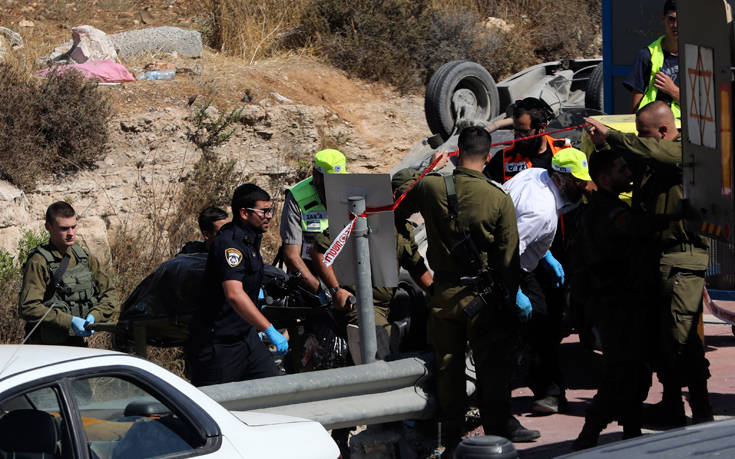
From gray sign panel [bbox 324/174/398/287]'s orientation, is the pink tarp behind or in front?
in front

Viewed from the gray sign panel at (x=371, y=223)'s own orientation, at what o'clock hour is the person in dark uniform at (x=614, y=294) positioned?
The person in dark uniform is roughly at 3 o'clock from the gray sign panel.

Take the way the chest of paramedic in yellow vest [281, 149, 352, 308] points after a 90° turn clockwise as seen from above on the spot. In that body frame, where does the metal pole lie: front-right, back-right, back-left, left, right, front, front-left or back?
front-left

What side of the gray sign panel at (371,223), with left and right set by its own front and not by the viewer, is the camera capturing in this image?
back

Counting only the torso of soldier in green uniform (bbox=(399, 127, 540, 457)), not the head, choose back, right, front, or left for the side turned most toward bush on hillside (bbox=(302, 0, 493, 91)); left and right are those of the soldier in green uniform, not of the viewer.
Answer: front

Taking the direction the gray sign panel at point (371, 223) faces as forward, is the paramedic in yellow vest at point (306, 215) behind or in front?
in front

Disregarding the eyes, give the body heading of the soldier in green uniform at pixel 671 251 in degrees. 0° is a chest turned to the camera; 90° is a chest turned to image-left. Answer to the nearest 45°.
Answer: approximately 90°

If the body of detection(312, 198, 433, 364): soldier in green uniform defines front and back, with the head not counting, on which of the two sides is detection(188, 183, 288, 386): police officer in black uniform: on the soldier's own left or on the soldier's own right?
on the soldier's own right

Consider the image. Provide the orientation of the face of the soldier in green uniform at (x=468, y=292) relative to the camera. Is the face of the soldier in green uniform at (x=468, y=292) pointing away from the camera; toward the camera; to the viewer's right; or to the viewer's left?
away from the camera

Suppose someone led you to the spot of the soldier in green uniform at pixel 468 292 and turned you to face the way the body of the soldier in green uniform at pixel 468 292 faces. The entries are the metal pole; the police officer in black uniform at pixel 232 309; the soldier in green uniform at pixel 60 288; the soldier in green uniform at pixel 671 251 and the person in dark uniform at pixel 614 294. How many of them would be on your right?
2

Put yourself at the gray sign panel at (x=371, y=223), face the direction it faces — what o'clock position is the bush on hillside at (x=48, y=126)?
The bush on hillside is roughly at 11 o'clock from the gray sign panel.

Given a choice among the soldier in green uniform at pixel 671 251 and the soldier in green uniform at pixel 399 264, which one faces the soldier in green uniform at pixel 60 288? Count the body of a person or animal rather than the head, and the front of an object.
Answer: the soldier in green uniform at pixel 671 251

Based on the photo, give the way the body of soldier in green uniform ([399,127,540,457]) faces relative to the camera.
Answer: away from the camera

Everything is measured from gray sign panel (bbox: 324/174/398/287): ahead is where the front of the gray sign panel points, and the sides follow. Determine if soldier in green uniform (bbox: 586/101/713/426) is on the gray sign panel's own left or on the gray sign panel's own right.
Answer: on the gray sign panel's own right

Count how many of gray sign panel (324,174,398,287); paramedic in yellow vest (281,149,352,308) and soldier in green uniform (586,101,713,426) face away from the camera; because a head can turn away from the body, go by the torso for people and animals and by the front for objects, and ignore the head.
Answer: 1
